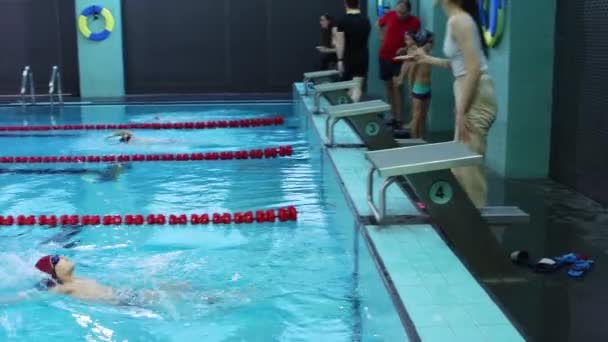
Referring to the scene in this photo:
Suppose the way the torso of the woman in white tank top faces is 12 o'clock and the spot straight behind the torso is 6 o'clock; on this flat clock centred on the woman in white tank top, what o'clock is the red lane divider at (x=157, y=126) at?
The red lane divider is roughly at 2 o'clock from the woman in white tank top.

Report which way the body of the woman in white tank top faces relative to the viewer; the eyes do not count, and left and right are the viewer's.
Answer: facing to the left of the viewer

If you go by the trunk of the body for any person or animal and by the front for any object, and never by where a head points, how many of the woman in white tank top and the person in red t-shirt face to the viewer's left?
1

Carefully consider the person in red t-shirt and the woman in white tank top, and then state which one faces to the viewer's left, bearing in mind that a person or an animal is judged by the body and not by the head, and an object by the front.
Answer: the woman in white tank top

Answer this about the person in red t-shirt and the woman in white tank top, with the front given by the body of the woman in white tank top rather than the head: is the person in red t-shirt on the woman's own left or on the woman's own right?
on the woman's own right

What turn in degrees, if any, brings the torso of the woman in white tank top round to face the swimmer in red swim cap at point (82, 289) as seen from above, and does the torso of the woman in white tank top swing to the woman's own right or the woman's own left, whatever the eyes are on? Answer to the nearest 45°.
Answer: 0° — they already face them
